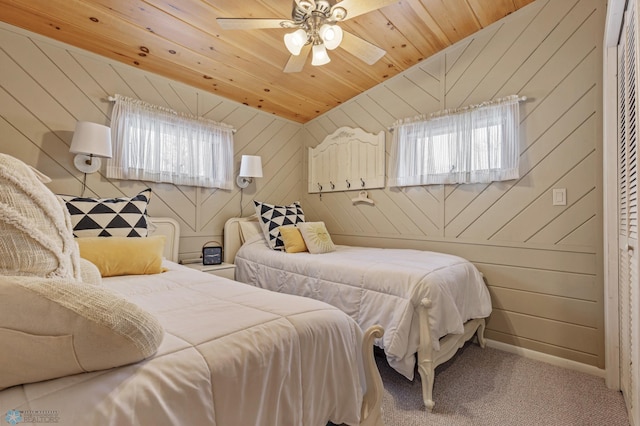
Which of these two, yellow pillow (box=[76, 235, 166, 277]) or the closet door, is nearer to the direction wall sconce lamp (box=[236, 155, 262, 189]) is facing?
the closet door

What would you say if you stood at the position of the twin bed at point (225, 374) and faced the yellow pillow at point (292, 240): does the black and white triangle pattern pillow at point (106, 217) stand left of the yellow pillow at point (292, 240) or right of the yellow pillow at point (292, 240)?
left

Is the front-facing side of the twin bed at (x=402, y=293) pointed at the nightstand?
no

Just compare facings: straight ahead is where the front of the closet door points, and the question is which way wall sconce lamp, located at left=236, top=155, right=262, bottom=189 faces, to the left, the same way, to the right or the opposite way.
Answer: the opposite way

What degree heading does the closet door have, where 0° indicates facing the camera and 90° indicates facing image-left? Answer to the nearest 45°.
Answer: approximately 90°

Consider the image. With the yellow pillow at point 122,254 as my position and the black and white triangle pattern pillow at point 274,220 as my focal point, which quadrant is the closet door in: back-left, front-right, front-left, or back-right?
front-right

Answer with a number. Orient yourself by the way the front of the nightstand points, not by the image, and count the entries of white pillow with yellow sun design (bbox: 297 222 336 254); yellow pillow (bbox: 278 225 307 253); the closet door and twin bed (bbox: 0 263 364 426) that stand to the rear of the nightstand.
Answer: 0

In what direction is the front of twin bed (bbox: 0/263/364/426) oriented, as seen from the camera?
facing the viewer and to the right of the viewer

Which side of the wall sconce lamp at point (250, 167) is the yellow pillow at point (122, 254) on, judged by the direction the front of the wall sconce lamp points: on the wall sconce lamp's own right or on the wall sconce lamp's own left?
on the wall sconce lamp's own right

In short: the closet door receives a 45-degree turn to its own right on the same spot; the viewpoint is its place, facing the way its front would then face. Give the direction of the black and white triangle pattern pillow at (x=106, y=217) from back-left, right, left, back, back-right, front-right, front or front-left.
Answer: left

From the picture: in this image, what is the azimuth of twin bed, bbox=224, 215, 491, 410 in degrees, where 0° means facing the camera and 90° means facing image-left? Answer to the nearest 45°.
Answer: approximately 315°

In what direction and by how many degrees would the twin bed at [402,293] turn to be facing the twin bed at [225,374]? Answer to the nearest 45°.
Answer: approximately 90° to its right

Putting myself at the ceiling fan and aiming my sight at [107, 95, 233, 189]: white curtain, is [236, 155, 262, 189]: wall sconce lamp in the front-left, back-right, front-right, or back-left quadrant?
front-right

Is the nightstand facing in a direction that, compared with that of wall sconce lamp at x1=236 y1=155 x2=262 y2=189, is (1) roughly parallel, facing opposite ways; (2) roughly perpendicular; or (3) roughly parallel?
roughly parallel

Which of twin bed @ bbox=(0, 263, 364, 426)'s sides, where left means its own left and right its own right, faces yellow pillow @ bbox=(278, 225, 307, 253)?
left
